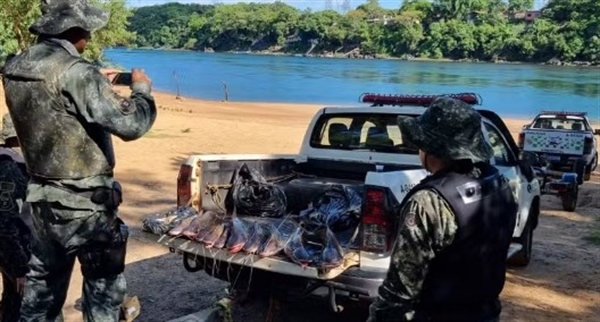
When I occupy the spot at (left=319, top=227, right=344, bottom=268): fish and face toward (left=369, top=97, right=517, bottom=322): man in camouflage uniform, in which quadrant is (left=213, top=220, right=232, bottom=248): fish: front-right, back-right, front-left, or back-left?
back-right

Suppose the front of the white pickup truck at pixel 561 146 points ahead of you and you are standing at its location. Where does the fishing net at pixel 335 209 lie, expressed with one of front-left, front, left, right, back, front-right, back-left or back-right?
back

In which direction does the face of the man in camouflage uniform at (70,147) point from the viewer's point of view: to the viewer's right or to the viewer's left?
to the viewer's right

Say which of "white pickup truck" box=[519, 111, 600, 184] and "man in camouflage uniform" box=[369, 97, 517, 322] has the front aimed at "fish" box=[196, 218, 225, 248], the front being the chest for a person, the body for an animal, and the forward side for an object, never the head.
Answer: the man in camouflage uniform

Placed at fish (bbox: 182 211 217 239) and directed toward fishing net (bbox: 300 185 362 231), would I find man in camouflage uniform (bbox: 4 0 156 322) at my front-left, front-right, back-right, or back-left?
back-right

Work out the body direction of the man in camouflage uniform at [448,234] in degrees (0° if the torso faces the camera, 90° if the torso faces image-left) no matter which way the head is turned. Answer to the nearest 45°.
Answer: approximately 135°

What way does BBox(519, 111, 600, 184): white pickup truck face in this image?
away from the camera

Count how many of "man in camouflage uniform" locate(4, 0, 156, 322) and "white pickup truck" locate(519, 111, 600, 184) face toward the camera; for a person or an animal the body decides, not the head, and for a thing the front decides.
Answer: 0

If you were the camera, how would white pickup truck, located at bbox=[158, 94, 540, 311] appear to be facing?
facing away from the viewer and to the right of the viewer

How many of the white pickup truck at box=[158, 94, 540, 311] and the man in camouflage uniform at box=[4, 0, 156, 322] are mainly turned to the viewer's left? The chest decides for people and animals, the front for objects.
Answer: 0

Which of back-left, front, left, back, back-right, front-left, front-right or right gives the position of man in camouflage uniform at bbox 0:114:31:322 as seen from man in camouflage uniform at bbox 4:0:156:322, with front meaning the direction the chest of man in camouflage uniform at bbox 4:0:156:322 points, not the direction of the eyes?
left

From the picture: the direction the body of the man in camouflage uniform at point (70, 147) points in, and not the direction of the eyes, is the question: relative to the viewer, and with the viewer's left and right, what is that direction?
facing away from the viewer and to the right of the viewer
